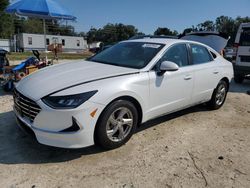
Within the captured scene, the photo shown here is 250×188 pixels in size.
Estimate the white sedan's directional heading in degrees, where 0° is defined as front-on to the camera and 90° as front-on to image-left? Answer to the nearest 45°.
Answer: approximately 45°

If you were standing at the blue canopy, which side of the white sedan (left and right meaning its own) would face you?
right

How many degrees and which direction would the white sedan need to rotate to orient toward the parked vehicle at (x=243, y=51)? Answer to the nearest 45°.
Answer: approximately 180°

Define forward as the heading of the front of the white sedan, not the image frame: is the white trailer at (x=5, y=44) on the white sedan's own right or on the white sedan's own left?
on the white sedan's own right
